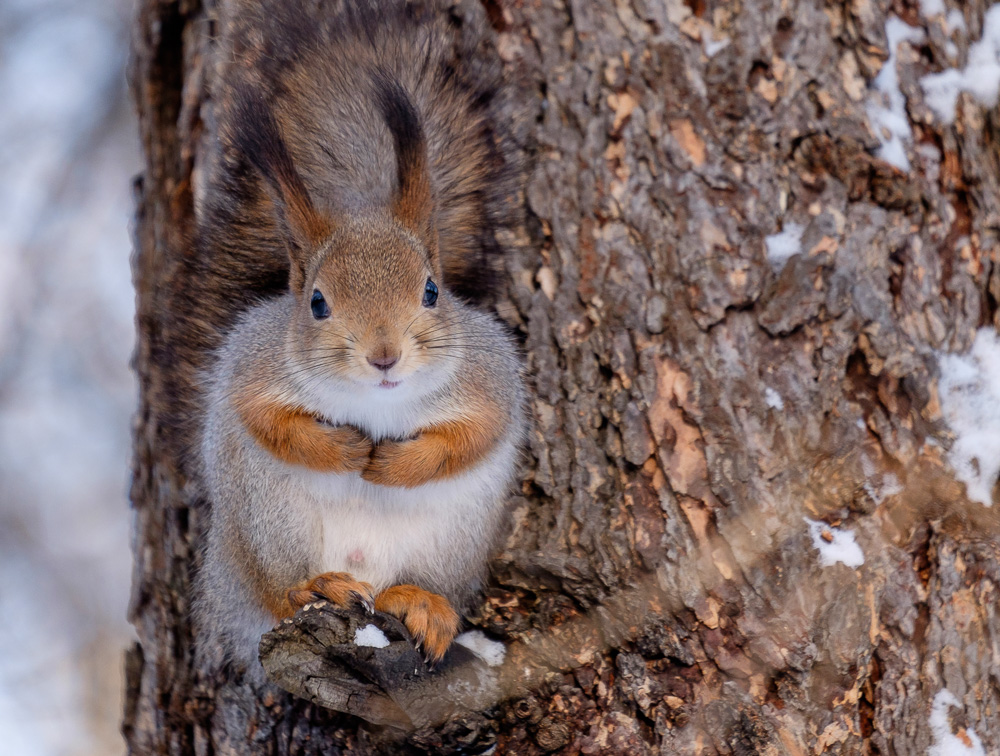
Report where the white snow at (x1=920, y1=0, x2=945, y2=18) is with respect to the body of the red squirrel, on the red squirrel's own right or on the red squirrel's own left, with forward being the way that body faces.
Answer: on the red squirrel's own left

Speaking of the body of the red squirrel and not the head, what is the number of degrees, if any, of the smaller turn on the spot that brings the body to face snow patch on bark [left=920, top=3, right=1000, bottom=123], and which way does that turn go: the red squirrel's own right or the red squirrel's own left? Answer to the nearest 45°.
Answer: approximately 90° to the red squirrel's own left

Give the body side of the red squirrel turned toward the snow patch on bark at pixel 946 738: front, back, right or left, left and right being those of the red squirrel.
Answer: left

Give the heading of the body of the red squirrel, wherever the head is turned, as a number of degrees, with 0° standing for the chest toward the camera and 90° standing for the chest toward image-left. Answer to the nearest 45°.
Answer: approximately 0°

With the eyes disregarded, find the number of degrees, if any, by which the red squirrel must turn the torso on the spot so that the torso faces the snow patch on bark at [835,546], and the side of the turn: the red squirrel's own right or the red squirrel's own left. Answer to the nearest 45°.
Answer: approximately 90° to the red squirrel's own left
